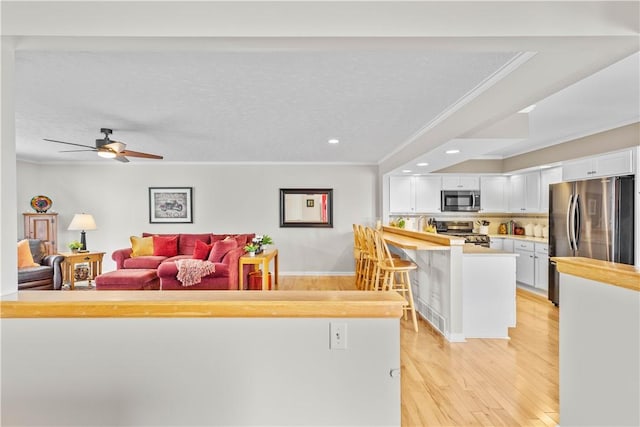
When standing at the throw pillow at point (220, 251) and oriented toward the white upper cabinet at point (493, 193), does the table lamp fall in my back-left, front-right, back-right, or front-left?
back-left

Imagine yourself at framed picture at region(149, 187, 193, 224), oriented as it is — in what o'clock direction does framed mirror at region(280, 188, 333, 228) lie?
framed mirror at region(280, 188, 333, 228) is roughly at 10 o'clock from framed picture at region(149, 187, 193, 224).

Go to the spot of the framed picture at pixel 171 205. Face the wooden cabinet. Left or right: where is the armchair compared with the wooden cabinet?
left

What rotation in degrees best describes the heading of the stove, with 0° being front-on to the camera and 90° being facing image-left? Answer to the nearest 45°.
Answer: approximately 0°

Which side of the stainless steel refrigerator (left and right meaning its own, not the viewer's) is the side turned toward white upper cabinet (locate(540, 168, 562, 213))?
right

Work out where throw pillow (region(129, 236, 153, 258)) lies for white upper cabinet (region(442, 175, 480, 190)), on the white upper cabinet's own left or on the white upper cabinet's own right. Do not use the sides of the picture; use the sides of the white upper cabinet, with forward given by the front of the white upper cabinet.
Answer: on the white upper cabinet's own right

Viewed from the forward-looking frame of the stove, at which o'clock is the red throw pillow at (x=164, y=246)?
The red throw pillow is roughly at 2 o'clock from the stove.
